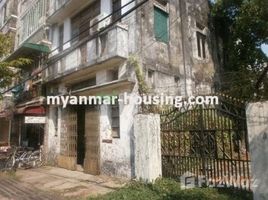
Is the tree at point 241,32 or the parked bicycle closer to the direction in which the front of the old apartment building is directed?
the parked bicycle

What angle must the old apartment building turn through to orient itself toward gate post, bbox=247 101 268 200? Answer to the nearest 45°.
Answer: approximately 90° to its left

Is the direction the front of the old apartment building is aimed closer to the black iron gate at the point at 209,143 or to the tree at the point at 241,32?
the black iron gate

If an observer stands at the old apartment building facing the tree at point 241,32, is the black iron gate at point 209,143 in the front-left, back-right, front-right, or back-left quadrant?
front-right

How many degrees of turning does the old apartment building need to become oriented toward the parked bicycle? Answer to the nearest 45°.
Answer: approximately 45° to its right
